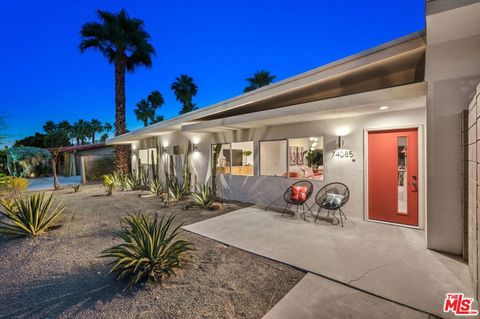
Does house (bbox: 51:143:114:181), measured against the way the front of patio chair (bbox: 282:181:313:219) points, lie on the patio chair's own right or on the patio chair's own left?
on the patio chair's own right

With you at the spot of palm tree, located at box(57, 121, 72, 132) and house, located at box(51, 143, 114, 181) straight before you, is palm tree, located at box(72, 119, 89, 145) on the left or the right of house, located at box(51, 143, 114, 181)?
left

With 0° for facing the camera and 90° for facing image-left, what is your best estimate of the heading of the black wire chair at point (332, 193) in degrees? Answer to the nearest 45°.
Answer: approximately 45°

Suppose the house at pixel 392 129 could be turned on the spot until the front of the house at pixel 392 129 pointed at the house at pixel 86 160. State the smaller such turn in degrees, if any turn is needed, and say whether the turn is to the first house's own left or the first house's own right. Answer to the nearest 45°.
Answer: approximately 90° to the first house's own right

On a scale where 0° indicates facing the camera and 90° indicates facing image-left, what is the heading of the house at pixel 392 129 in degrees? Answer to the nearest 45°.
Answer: approximately 45°

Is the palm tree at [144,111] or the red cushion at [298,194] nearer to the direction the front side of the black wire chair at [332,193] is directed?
the red cushion

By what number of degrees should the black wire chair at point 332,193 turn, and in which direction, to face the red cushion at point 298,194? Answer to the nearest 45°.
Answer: approximately 45° to its right

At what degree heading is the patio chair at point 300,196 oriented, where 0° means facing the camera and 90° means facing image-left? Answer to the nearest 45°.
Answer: approximately 45°

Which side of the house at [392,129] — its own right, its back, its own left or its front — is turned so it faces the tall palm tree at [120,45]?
right

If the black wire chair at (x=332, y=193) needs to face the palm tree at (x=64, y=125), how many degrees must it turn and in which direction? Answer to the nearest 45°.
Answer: approximately 90° to its right
